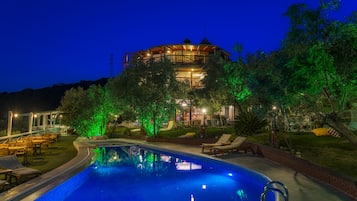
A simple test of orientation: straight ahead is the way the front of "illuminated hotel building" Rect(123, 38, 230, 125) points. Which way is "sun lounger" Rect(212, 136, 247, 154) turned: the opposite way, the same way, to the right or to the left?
to the right

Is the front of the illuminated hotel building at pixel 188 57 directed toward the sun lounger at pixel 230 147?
yes

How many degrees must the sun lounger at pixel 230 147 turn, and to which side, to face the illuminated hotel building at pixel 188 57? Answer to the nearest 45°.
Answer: approximately 90° to its right

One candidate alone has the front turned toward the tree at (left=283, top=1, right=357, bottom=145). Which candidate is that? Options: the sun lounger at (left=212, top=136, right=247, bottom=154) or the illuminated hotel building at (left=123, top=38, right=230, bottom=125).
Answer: the illuminated hotel building

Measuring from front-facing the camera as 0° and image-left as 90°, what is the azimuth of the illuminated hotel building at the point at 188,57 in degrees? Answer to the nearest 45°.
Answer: approximately 0°

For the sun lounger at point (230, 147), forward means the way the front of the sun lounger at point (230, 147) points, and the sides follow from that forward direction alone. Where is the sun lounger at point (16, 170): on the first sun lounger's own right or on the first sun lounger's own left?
on the first sun lounger's own left

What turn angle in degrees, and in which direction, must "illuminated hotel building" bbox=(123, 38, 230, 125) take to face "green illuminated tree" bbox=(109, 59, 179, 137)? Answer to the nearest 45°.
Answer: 0° — it already faces it

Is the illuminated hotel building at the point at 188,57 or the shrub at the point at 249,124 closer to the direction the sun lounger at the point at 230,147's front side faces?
the illuminated hotel building

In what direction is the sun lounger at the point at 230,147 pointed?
to the viewer's left

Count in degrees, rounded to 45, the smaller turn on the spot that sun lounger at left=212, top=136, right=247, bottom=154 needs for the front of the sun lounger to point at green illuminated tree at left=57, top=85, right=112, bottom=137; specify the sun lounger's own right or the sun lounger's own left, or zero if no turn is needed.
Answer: approximately 45° to the sun lounger's own right

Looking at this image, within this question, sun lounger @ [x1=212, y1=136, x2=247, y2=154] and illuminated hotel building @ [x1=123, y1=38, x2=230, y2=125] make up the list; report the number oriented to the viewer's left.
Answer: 1
